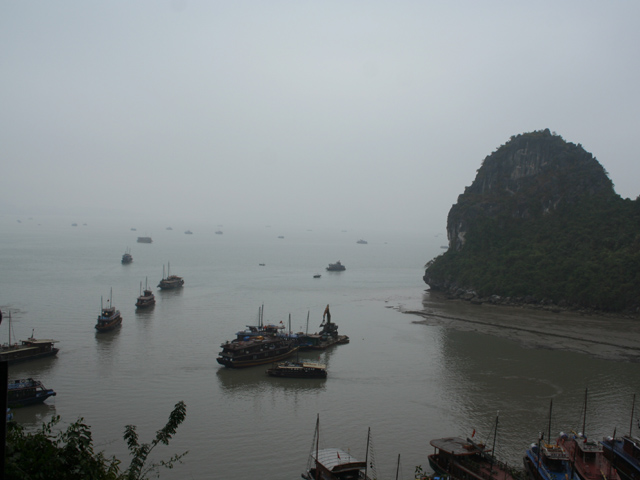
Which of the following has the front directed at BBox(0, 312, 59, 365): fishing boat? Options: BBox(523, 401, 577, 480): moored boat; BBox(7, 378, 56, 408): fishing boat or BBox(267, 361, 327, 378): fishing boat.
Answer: BBox(267, 361, 327, 378): fishing boat

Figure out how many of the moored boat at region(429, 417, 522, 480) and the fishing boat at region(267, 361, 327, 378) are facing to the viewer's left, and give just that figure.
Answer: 1

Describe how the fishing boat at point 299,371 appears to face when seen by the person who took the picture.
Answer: facing to the left of the viewer

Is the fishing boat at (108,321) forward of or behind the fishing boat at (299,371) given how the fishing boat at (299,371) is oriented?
forward

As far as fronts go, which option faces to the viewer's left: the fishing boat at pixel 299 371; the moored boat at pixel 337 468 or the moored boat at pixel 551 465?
the fishing boat

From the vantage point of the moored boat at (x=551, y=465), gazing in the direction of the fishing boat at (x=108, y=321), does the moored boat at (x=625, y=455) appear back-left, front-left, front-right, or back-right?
back-right

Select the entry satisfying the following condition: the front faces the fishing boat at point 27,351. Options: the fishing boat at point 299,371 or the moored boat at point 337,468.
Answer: the fishing boat at point 299,371

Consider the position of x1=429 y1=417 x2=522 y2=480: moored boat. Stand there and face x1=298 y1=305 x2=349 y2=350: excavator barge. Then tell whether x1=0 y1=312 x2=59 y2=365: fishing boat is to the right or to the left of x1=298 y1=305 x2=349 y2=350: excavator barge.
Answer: left

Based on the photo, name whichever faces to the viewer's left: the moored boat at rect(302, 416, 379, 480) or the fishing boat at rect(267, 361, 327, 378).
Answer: the fishing boat
